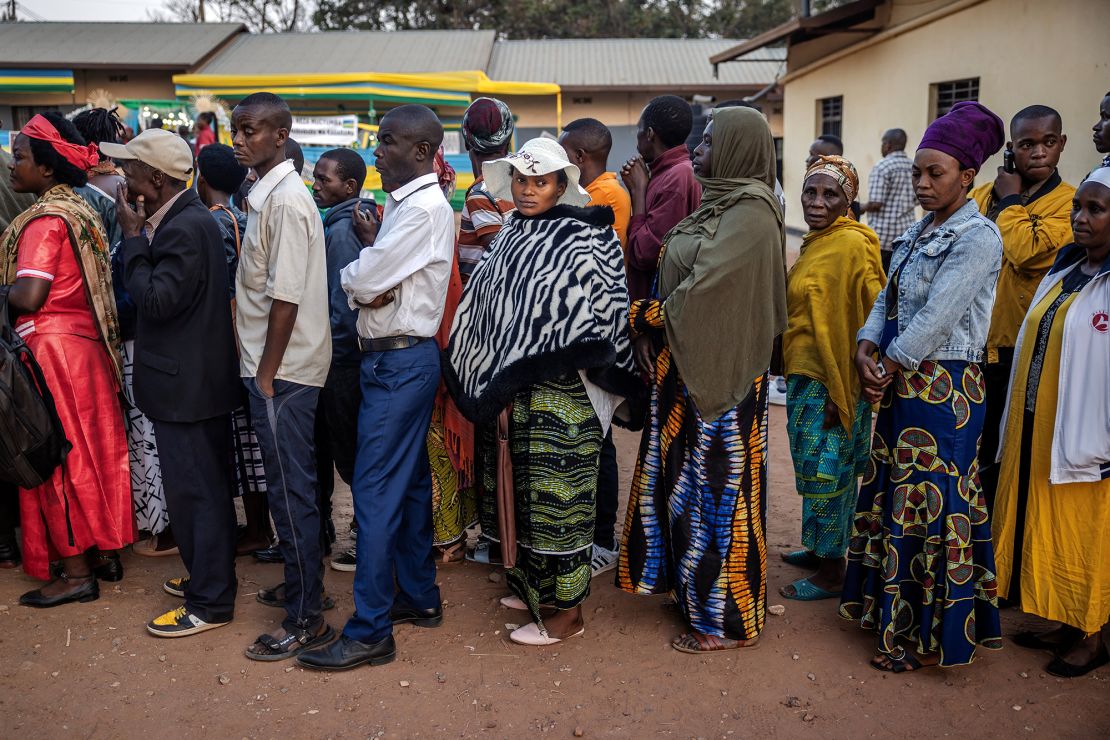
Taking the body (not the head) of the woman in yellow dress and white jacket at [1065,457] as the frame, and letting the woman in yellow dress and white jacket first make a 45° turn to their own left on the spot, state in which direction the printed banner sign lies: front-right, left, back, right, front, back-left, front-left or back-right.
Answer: back-right

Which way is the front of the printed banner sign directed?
toward the camera

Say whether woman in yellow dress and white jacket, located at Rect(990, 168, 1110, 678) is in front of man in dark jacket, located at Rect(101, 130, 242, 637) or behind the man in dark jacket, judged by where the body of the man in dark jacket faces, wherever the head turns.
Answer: behind

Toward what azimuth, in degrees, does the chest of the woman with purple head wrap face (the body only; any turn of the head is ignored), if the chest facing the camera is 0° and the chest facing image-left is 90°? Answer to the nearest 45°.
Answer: approximately 45°

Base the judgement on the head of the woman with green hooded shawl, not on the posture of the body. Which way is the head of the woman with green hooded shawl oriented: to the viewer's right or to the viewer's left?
to the viewer's left

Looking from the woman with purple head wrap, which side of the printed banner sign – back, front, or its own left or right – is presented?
front

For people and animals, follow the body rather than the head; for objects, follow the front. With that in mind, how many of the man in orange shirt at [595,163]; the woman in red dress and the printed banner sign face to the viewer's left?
2

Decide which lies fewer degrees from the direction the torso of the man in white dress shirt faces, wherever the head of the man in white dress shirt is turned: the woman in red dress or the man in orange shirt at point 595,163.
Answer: the woman in red dress

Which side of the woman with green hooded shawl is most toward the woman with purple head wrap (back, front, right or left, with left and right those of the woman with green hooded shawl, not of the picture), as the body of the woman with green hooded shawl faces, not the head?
back

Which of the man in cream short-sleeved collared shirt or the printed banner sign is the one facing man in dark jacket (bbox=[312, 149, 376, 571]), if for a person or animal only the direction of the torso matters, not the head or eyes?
the printed banner sign

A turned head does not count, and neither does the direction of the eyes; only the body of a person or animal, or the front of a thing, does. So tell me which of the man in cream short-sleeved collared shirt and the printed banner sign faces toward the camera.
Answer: the printed banner sign

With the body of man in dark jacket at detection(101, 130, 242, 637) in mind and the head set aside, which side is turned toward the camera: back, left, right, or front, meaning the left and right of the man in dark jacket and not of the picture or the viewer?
left

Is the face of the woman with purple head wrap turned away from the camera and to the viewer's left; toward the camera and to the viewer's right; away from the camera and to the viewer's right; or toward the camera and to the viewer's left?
toward the camera and to the viewer's left

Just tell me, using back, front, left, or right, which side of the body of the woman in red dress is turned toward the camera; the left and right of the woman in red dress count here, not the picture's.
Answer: left

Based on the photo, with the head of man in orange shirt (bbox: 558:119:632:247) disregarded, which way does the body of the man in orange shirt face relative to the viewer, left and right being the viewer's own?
facing to the left of the viewer

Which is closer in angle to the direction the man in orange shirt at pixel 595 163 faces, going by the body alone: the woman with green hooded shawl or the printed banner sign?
the printed banner sign

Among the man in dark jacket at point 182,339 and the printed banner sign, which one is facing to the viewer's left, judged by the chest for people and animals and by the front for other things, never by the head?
the man in dark jacket
